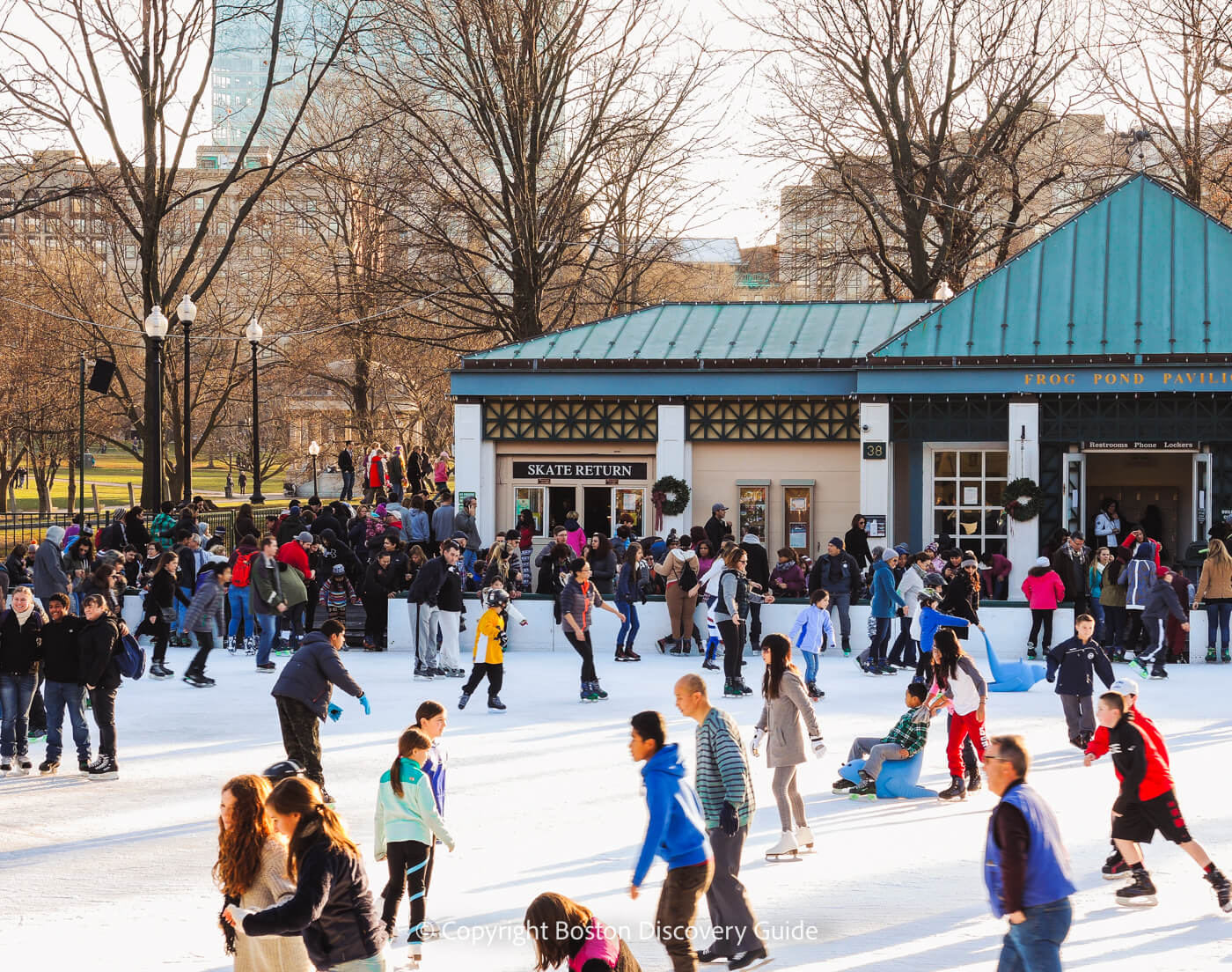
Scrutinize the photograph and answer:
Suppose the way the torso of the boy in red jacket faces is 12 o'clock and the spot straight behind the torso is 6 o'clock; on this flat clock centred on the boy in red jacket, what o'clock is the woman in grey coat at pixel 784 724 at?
The woman in grey coat is roughly at 12 o'clock from the boy in red jacket.

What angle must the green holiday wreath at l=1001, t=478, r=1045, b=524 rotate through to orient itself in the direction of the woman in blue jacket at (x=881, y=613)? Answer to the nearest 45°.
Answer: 0° — it already faces them

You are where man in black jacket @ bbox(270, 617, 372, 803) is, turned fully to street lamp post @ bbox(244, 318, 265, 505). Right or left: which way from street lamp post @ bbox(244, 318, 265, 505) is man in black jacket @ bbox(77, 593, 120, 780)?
left

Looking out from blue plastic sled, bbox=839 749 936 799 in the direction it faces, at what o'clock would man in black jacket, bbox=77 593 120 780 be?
The man in black jacket is roughly at 12 o'clock from the blue plastic sled.

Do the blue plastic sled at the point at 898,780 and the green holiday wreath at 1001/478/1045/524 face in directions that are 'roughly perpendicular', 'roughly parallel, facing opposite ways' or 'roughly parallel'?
roughly perpendicular

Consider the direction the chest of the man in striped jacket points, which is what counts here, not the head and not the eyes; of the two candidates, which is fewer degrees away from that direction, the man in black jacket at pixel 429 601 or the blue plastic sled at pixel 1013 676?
the man in black jacket

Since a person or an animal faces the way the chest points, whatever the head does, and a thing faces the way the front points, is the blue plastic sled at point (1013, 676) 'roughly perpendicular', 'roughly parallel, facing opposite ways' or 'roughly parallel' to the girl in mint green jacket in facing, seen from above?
roughly perpendicular

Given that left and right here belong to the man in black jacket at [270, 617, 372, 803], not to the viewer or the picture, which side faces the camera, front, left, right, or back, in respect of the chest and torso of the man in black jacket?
right

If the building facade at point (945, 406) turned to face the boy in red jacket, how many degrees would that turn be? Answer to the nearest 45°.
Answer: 0° — it already faces them
